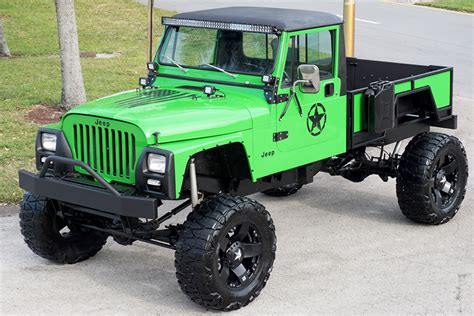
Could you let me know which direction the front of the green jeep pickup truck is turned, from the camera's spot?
facing the viewer and to the left of the viewer

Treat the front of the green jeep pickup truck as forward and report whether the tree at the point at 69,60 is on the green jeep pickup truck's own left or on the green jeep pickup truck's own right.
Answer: on the green jeep pickup truck's own right

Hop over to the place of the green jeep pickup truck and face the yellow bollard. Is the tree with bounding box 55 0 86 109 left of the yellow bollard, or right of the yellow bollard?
left

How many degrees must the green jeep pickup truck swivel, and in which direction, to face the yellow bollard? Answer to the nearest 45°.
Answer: approximately 135° to its right
